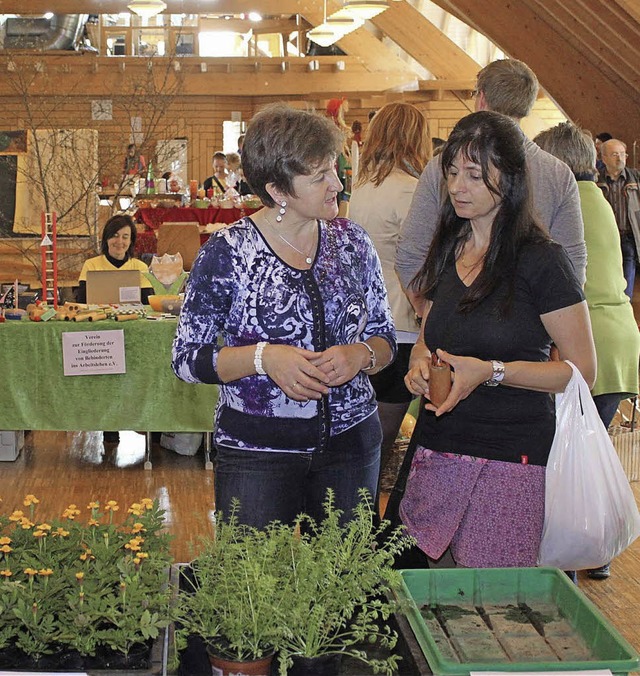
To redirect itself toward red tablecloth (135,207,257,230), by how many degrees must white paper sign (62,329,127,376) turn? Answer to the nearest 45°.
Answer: approximately 180°

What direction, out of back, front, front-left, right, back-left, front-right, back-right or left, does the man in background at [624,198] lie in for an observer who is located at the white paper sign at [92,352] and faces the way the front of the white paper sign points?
back-left

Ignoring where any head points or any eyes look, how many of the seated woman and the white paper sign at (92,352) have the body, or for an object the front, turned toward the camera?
2

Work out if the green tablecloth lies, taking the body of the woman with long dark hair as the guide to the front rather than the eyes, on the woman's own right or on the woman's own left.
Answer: on the woman's own right

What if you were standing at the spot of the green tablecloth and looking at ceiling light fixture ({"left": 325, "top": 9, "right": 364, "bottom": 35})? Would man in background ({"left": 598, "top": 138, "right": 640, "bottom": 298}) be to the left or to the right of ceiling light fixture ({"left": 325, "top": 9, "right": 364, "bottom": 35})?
right

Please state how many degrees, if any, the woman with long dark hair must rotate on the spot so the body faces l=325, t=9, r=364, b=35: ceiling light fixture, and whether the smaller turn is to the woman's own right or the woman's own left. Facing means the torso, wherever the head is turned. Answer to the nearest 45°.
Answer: approximately 135° to the woman's own right

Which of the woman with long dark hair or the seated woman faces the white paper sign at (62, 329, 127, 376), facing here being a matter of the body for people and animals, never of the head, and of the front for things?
the seated woman
